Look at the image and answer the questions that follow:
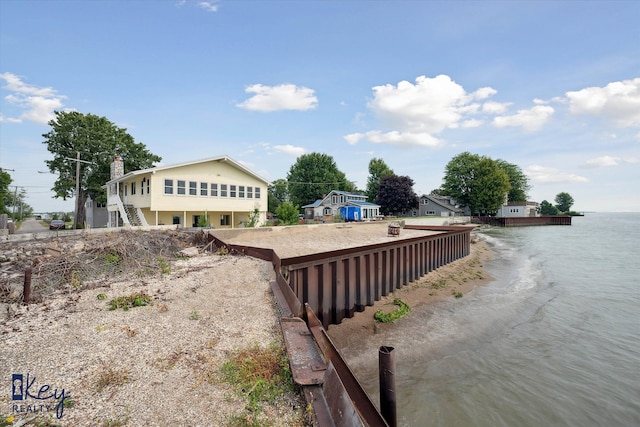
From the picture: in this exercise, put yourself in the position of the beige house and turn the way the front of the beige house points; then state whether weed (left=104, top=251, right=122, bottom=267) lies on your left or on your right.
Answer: on your right

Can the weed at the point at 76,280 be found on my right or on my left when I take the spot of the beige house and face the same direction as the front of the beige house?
on my right

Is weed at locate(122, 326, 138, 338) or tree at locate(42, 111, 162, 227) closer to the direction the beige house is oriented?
the weed

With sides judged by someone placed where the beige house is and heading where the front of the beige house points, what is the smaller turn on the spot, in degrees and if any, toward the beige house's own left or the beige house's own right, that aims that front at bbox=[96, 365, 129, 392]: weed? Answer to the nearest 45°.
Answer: approximately 45° to the beige house's own right
